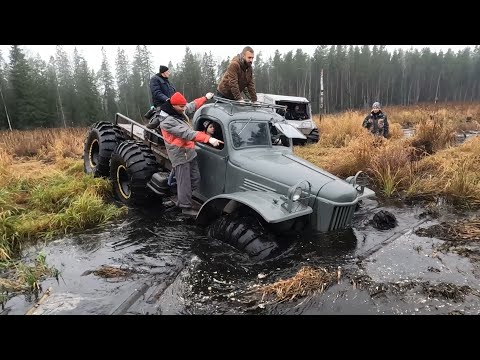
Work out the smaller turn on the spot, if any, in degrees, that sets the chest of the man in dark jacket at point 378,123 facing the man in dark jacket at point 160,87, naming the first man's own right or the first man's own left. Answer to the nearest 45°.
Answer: approximately 45° to the first man's own right

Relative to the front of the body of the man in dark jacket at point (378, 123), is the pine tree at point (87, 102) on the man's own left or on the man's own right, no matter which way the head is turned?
on the man's own right

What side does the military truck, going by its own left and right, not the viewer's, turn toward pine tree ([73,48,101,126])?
back

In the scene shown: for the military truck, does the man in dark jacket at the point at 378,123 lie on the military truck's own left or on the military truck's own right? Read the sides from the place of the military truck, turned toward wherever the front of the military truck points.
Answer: on the military truck's own left

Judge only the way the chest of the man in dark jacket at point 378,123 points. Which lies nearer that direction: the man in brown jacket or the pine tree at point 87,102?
the man in brown jacket

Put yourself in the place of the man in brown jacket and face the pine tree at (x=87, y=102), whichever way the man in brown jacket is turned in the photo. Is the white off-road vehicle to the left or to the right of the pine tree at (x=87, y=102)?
right

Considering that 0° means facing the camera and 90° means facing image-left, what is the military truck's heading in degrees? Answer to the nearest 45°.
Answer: approximately 315°

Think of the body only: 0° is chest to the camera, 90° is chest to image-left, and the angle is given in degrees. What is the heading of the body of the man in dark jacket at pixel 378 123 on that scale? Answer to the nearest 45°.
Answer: approximately 0°

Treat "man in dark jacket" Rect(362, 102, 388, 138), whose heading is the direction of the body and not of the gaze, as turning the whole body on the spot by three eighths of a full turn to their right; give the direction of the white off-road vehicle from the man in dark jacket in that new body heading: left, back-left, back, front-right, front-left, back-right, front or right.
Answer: front
